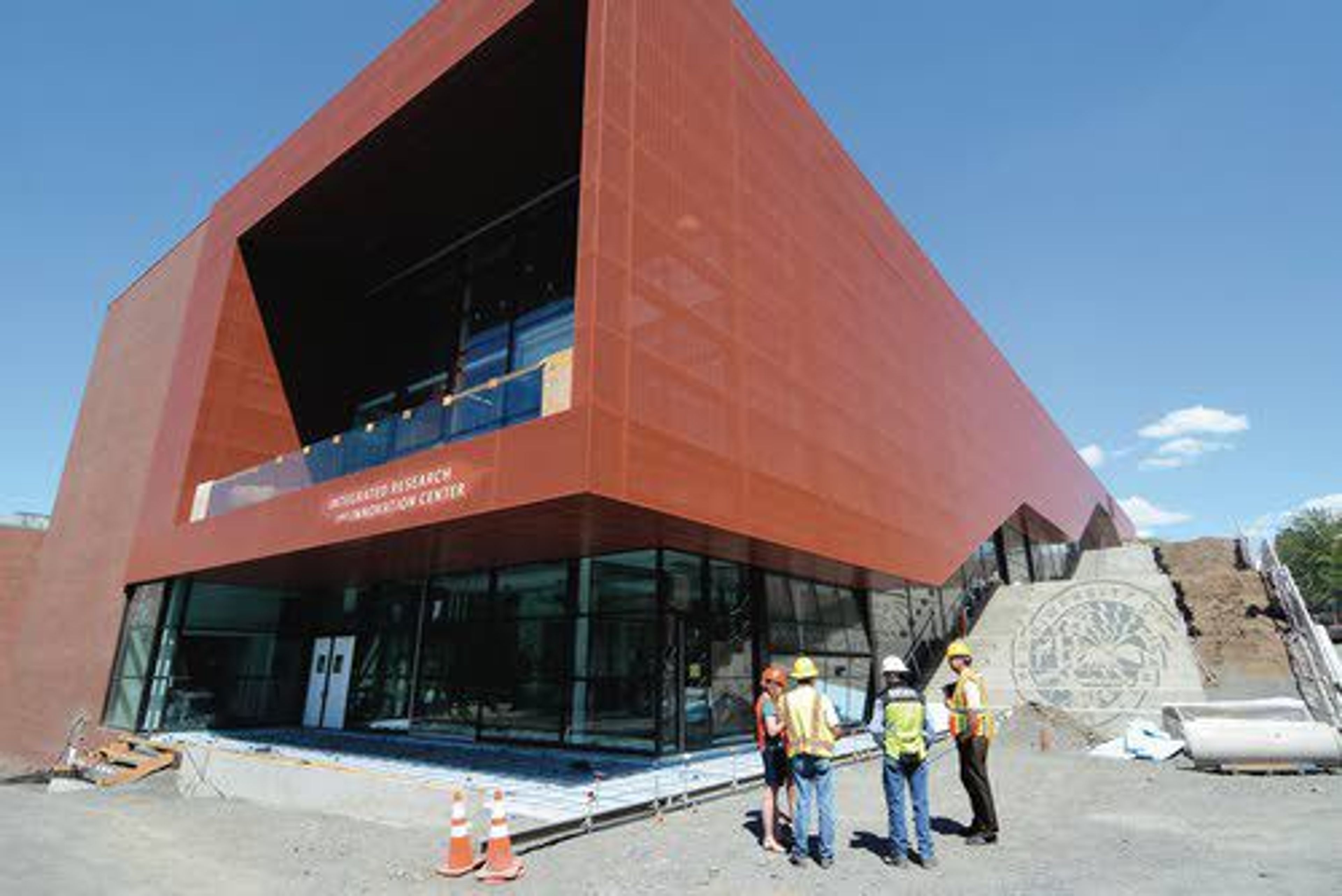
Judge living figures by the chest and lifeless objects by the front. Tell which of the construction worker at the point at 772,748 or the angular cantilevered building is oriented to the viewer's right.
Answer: the construction worker

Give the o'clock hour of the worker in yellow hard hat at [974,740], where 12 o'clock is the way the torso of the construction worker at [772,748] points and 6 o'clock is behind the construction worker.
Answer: The worker in yellow hard hat is roughly at 12 o'clock from the construction worker.

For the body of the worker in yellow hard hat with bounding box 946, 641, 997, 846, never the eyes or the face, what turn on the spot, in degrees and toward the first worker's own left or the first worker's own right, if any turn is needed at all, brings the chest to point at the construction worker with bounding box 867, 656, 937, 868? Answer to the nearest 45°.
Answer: approximately 45° to the first worker's own left

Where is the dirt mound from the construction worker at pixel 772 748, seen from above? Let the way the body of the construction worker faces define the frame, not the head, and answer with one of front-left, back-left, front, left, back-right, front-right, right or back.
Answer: front-left

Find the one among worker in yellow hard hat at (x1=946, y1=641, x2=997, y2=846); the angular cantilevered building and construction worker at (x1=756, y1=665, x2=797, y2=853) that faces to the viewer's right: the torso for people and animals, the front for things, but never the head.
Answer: the construction worker

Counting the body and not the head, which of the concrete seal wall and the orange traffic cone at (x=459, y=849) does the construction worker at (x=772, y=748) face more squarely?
the concrete seal wall

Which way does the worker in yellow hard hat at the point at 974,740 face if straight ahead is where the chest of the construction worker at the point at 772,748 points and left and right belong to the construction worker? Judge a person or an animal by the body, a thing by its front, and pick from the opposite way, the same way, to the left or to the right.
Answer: the opposite way

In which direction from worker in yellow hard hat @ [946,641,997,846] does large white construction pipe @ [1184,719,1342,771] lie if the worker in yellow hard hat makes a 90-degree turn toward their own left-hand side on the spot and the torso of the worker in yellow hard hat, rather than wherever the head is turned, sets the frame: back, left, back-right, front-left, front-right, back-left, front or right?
back-left

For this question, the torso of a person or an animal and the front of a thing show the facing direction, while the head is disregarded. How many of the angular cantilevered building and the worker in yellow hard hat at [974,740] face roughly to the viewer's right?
0

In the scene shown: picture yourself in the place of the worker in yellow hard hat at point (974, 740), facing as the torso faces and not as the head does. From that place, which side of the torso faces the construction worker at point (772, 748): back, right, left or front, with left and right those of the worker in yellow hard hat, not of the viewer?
front

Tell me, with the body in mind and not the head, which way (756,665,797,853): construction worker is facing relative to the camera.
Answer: to the viewer's right

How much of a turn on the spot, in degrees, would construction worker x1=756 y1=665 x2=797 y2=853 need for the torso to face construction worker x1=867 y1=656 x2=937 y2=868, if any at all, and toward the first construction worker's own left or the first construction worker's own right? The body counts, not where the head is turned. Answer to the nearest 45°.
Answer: approximately 45° to the first construction worker's own right

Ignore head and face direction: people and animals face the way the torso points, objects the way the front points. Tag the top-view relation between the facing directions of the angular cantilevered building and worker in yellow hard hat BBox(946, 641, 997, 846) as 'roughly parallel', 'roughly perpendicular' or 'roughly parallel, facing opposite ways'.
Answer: roughly perpendicular

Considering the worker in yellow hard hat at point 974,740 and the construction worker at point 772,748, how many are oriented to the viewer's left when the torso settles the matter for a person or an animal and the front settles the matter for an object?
1

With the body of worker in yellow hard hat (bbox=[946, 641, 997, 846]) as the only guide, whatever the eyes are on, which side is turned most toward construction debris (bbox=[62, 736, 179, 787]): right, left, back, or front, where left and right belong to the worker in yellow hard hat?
front

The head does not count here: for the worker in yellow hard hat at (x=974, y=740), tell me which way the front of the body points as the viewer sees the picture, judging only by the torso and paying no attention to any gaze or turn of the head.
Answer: to the viewer's left

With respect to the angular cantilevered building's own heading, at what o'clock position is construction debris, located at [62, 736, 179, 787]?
The construction debris is roughly at 2 o'clock from the angular cantilevered building.
